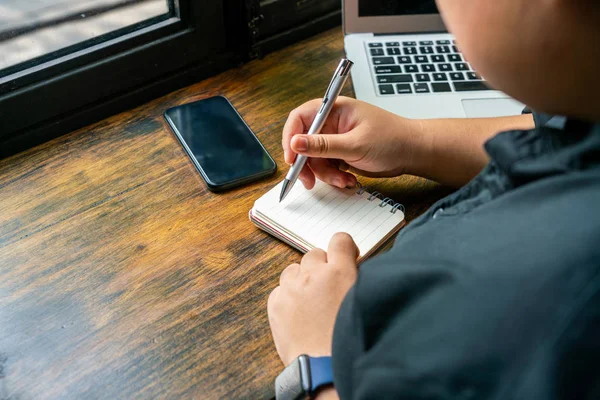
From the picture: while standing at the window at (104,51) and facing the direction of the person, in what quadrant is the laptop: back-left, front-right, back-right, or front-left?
front-left

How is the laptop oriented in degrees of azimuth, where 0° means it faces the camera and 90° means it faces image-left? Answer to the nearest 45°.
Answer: approximately 0°

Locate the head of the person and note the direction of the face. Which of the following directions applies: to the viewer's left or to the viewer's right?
to the viewer's left

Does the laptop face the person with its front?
yes
